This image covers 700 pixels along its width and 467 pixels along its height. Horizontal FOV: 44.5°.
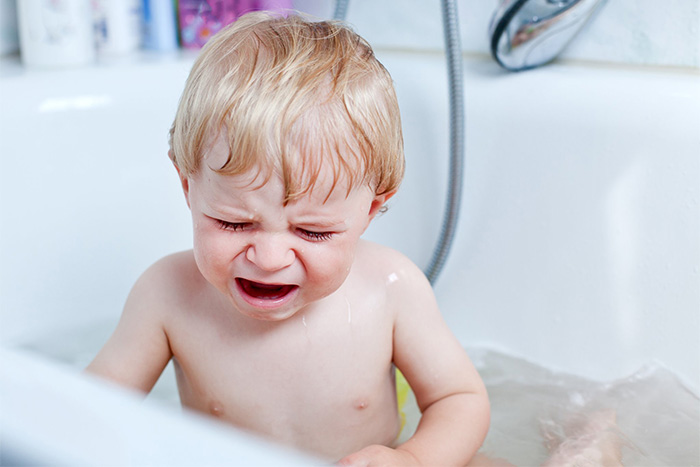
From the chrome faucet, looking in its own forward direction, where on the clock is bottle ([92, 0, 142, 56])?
The bottle is roughly at 2 o'clock from the chrome faucet.

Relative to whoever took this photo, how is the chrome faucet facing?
facing the viewer and to the left of the viewer

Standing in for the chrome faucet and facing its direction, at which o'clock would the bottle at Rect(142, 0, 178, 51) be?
The bottle is roughly at 2 o'clock from the chrome faucet.

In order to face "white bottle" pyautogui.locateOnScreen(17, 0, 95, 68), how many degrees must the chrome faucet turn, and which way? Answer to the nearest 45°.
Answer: approximately 45° to its right
